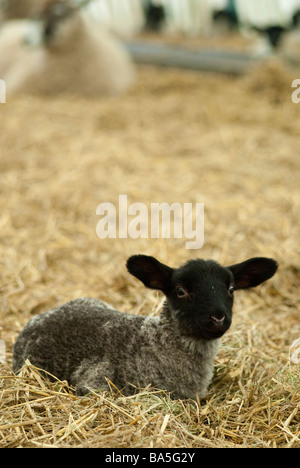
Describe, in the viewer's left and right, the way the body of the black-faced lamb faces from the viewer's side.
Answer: facing the viewer and to the right of the viewer

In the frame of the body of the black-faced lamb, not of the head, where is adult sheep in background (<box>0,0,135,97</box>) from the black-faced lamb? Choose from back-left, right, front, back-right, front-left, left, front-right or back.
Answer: back-left
